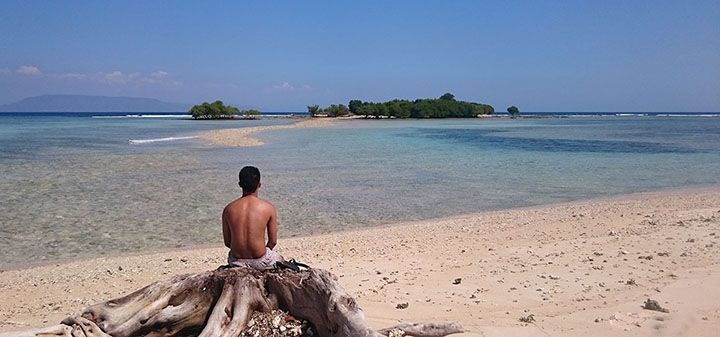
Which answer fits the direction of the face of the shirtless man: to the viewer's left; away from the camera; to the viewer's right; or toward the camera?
away from the camera

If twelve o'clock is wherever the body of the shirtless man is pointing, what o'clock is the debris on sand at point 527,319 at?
The debris on sand is roughly at 3 o'clock from the shirtless man.

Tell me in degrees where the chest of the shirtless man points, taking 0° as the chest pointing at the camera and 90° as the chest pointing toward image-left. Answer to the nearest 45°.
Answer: approximately 180°
